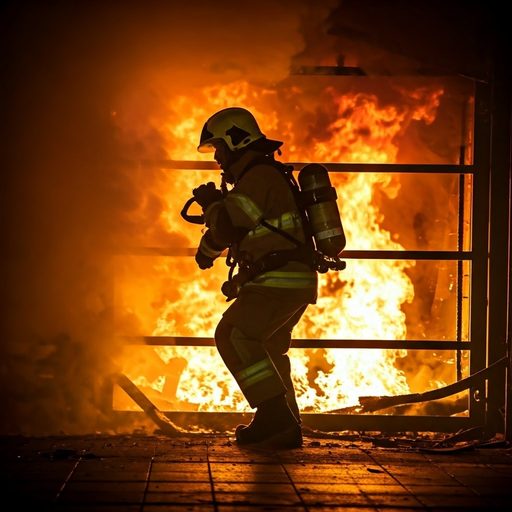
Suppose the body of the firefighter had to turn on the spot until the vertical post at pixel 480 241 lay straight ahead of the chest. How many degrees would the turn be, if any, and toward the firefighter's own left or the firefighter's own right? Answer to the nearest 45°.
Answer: approximately 180°

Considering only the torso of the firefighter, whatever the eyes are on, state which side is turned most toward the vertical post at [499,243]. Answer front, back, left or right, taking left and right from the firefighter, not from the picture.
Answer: back

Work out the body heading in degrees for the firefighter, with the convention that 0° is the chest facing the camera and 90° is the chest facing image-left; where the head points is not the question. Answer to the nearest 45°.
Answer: approximately 90°

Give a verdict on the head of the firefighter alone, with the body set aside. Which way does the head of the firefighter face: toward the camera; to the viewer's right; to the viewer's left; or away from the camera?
to the viewer's left
